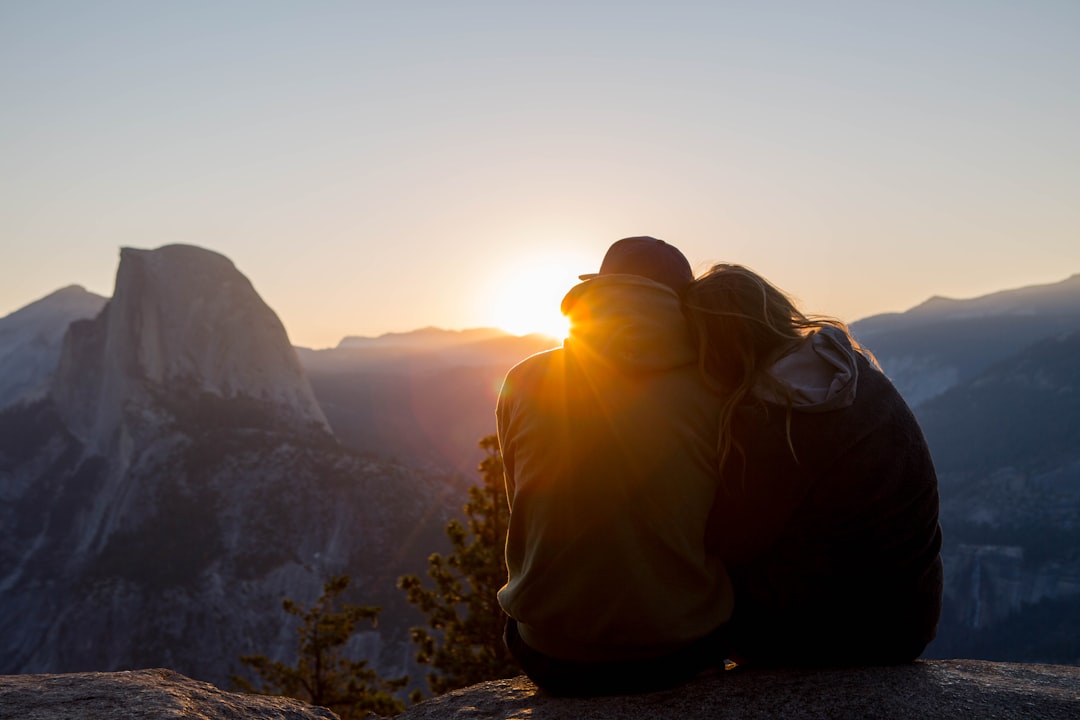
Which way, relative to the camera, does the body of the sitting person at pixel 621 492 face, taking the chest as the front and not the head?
away from the camera

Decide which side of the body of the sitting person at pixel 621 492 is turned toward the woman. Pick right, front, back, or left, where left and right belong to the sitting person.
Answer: right

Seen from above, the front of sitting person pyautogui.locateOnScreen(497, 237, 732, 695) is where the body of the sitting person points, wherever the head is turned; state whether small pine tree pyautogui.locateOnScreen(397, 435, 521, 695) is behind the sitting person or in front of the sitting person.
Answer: in front

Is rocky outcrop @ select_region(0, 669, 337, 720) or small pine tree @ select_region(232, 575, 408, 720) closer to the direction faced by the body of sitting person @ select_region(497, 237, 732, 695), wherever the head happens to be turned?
the small pine tree

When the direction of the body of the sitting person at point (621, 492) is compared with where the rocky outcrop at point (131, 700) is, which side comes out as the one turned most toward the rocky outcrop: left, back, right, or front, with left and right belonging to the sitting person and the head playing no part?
left

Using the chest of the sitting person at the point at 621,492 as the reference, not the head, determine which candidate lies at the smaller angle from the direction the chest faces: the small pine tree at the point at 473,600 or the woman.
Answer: the small pine tree
